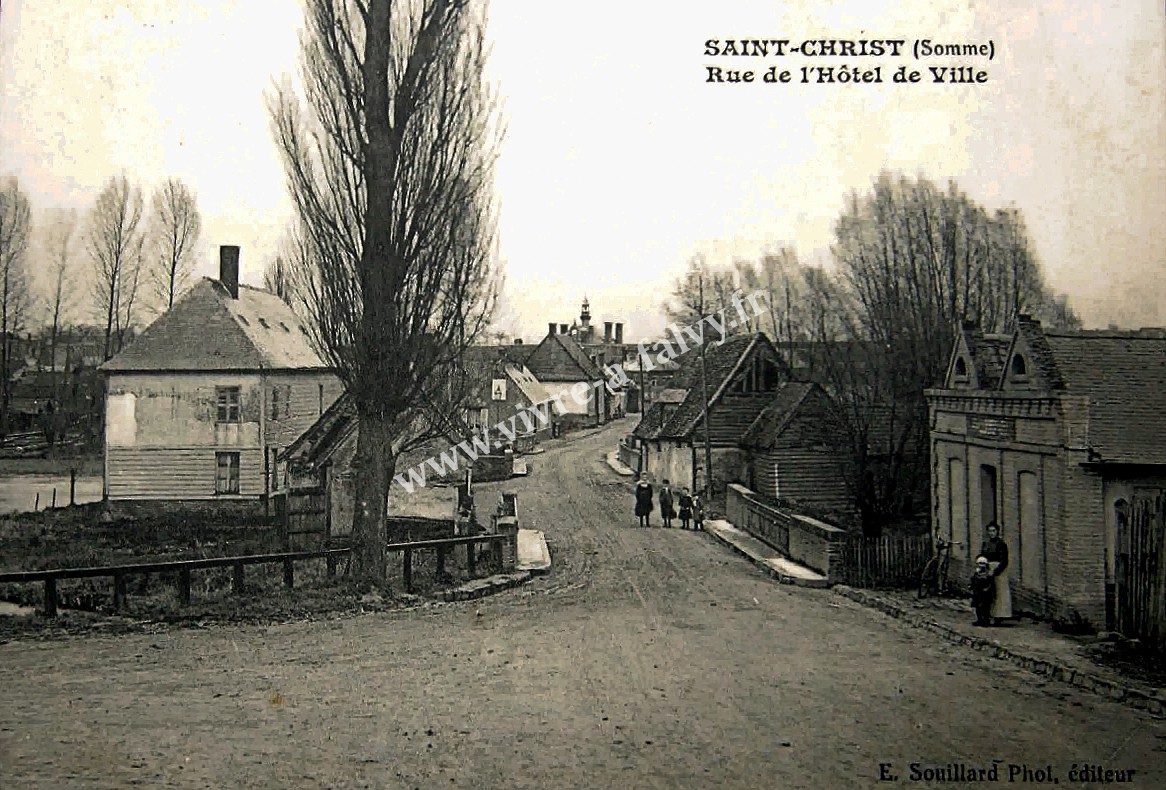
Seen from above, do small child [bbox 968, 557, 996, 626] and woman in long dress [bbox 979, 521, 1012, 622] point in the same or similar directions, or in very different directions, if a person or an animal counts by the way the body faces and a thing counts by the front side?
same or similar directions

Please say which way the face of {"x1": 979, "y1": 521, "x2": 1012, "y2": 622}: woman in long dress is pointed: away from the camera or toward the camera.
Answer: toward the camera

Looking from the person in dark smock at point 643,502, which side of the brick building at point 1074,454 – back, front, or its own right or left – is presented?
right

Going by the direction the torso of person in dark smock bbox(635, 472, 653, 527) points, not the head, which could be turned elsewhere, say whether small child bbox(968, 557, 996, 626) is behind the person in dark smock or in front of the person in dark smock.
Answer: in front

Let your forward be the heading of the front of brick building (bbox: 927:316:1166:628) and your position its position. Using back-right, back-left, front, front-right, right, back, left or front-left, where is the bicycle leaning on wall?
right

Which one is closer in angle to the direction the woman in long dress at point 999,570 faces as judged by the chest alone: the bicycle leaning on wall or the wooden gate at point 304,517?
the wooden gate

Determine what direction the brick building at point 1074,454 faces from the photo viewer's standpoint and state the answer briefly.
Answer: facing the viewer and to the left of the viewer

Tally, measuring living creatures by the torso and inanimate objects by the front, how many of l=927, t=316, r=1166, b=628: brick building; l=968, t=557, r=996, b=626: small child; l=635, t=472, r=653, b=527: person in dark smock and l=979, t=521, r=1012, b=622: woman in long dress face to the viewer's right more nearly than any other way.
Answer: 0

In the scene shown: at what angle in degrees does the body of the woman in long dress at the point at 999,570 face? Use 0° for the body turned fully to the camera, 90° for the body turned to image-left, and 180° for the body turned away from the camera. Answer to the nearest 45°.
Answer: approximately 45°

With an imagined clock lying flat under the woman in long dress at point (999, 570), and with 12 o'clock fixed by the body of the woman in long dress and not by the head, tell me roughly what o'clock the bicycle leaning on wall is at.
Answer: The bicycle leaning on wall is roughly at 4 o'clock from the woman in long dress.

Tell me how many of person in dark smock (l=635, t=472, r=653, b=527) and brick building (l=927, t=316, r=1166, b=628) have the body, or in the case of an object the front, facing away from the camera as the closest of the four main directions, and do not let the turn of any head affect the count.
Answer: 0

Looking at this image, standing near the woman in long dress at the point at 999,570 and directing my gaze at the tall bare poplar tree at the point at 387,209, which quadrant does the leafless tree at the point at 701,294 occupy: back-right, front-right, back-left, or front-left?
front-right

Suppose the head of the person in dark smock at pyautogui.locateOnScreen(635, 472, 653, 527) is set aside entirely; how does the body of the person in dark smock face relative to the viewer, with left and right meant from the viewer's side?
facing the viewer
